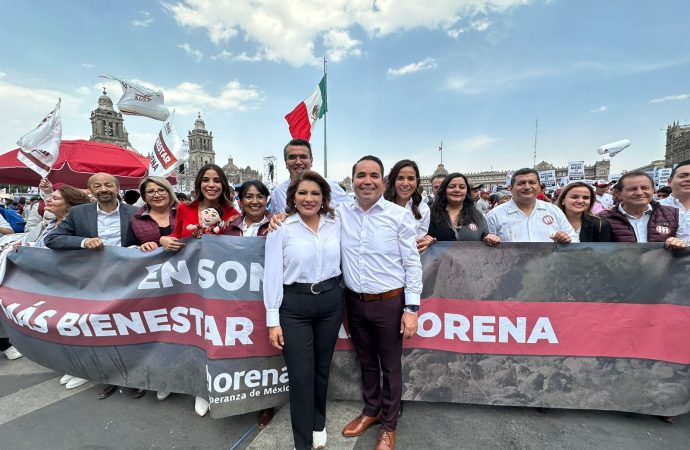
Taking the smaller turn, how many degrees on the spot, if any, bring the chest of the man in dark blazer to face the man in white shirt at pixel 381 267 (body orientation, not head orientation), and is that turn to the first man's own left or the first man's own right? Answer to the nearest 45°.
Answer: approximately 45° to the first man's own left

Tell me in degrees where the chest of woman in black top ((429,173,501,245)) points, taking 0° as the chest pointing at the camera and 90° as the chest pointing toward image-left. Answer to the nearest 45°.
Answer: approximately 0°

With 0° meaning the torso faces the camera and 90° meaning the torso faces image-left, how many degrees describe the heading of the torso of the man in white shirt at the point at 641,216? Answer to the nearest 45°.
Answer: approximately 0°
